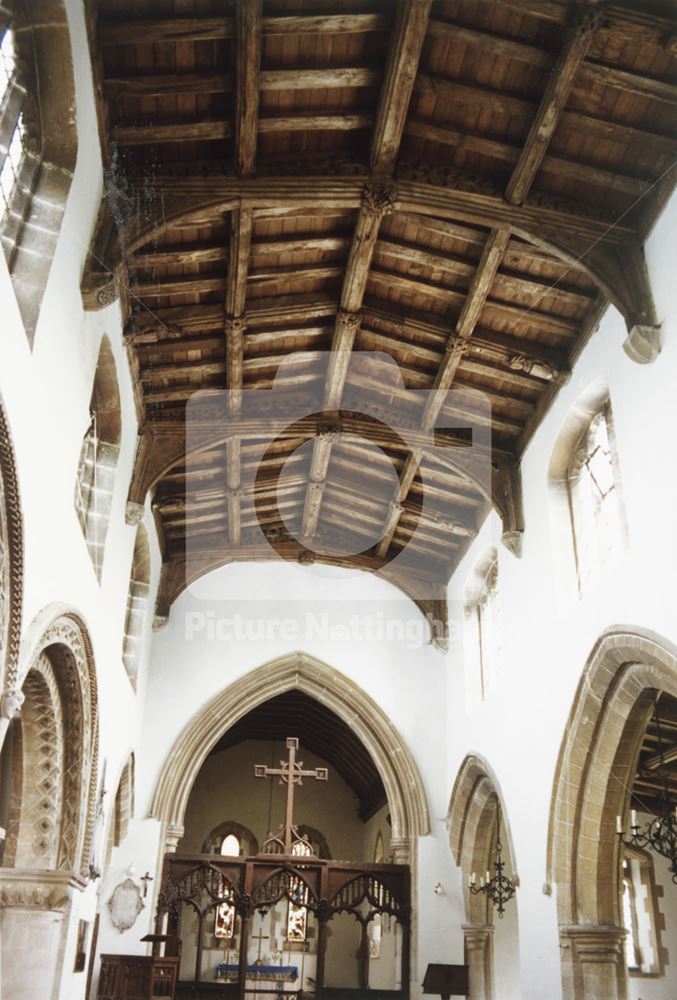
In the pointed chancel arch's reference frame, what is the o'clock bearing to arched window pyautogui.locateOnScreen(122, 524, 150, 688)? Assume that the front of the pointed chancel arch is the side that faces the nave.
The arched window is roughly at 2 o'clock from the pointed chancel arch.

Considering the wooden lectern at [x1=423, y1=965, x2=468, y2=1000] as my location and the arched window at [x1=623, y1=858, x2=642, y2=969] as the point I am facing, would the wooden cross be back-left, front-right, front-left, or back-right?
back-left

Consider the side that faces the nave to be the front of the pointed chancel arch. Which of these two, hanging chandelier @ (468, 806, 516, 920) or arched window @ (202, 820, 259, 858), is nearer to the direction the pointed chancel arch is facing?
the hanging chandelier

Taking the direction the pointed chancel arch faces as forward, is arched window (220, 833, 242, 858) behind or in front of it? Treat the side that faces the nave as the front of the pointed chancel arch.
behind

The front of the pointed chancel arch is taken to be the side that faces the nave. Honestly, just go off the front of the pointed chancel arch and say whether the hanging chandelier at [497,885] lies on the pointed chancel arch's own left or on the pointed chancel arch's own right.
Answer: on the pointed chancel arch's own left

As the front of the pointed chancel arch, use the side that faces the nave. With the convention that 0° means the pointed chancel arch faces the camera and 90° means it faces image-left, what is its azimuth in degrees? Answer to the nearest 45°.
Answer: approximately 0°

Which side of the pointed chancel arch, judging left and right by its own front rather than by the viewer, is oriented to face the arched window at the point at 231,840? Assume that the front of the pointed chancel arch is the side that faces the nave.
back
